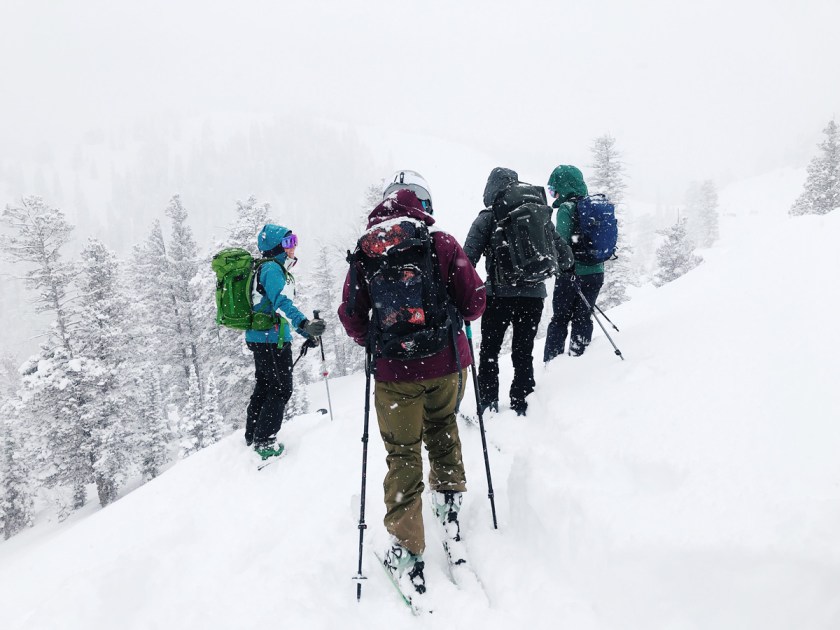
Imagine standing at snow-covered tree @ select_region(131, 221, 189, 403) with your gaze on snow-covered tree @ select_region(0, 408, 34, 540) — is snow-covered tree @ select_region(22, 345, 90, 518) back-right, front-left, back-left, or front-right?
front-left

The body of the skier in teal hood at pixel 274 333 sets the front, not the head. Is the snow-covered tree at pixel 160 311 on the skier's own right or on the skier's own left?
on the skier's own left

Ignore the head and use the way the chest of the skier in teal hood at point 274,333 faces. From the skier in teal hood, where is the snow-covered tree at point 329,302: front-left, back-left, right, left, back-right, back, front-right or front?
left

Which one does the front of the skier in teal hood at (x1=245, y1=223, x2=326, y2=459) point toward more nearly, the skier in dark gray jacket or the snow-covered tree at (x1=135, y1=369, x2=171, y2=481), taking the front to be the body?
the skier in dark gray jacket

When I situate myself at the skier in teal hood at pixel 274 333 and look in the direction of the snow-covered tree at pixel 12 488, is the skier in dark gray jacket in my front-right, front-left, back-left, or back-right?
back-right

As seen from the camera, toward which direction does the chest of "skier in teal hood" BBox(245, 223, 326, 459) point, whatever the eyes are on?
to the viewer's right

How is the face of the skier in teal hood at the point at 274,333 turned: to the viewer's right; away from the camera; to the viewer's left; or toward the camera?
to the viewer's right

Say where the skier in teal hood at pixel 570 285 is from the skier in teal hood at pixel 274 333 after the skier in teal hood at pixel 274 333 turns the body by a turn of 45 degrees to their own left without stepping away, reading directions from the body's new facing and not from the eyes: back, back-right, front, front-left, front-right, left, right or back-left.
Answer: front-right
